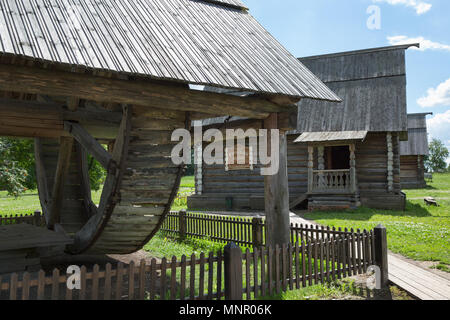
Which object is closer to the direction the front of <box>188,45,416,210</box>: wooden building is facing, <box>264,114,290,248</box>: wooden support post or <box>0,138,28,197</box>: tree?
the wooden support post

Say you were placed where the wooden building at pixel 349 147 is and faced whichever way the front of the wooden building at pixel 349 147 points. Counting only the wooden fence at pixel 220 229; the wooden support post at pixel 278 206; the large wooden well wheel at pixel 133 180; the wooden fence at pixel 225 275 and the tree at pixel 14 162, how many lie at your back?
0

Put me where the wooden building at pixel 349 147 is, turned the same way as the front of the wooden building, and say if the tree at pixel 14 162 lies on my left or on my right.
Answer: on my right

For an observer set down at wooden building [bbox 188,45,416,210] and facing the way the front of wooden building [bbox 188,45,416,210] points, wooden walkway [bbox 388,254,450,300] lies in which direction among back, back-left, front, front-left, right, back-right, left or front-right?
front

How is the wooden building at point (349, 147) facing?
toward the camera

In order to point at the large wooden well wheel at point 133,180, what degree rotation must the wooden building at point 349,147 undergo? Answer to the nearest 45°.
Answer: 0° — it already faces it

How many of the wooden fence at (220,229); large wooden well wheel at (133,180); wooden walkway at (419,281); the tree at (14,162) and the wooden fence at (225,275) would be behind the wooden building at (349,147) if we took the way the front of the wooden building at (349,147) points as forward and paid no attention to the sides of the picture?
0

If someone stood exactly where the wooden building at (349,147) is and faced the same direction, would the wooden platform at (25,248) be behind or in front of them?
in front

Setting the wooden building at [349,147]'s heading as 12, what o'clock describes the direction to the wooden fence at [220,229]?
The wooden fence is roughly at 1 o'clock from the wooden building.

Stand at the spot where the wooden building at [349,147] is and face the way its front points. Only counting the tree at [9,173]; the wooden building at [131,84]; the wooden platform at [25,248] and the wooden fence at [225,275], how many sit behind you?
0

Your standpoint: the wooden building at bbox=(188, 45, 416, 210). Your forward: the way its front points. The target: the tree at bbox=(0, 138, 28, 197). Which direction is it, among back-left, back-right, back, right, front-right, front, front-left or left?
front-right

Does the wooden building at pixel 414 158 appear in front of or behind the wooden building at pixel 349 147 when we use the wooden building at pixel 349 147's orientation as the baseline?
behind

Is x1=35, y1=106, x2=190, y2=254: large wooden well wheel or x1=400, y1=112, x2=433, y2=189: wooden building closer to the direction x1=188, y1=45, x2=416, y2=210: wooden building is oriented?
the large wooden well wheel

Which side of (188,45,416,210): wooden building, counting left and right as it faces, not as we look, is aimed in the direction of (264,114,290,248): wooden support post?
front

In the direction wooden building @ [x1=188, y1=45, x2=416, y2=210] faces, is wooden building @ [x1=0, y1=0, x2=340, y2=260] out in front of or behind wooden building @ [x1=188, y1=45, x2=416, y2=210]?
in front
